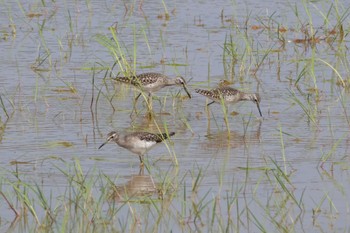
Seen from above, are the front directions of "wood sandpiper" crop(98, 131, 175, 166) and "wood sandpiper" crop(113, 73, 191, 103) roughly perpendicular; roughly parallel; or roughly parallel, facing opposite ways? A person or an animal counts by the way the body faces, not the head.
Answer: roughly parallel, facing opposite ways

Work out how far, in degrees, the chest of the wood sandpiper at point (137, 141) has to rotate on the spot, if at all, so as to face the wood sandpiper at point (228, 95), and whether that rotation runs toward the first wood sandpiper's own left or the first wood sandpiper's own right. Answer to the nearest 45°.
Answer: approximately 135° to the first wood sandpiper's own right

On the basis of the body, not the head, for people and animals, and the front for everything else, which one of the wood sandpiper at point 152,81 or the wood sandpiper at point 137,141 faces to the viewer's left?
the wood sandpiper at point 137,141

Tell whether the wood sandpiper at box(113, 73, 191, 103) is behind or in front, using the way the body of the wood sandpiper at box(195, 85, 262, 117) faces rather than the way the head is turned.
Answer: behind

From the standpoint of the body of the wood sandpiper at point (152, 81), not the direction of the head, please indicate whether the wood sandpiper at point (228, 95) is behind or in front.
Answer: in front

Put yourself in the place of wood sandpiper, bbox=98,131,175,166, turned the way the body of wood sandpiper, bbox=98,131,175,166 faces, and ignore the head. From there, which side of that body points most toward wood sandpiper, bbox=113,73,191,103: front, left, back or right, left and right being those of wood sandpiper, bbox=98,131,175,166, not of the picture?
right

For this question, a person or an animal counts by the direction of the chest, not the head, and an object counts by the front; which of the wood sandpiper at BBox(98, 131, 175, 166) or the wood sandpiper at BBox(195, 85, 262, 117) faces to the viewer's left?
the wood sandpiper at BBox(98, 131, 175, 166)

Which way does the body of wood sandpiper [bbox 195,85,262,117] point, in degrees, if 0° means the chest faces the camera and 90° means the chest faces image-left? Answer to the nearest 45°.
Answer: approximately 270°

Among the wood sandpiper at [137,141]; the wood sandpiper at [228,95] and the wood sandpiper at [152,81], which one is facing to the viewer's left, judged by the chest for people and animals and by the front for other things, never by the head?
the wood sandpiper at [137,141]

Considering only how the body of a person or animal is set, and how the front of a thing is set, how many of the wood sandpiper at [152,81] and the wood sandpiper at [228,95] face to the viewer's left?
0

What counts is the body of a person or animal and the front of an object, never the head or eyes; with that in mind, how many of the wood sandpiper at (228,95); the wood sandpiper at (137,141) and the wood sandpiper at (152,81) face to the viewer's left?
1

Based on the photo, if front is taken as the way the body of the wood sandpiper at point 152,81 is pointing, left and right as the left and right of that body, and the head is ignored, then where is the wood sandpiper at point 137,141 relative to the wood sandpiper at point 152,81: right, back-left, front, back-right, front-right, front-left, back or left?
right

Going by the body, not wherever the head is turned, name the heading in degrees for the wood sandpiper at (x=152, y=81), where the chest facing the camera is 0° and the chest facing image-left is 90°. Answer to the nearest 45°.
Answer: approximately 270°

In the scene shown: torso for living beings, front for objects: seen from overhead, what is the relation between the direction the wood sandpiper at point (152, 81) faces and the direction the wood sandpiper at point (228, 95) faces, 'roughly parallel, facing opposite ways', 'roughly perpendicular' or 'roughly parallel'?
roughly parallel

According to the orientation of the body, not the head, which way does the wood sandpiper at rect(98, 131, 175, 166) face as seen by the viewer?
to the viewer's left
